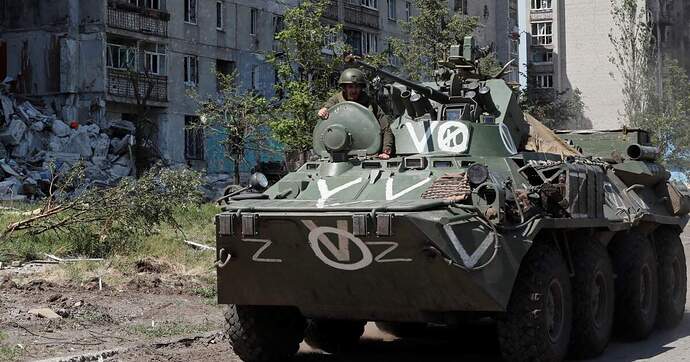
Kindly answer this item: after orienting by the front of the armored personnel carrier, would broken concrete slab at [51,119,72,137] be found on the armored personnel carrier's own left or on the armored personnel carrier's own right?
on the armored personnel carrier's own right

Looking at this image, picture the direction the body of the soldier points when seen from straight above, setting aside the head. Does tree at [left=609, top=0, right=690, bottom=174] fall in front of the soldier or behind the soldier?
behind

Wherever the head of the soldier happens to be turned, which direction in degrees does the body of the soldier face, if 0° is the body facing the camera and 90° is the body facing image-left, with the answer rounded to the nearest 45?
approximately 0°

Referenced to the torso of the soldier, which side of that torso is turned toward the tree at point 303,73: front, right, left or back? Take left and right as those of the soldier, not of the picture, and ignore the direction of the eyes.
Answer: back

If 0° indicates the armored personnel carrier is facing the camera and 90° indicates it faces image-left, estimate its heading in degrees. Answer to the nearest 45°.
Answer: approximately 45°

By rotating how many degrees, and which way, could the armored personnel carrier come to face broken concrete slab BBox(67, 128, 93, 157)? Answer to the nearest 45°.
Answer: approximately 90° to its right
